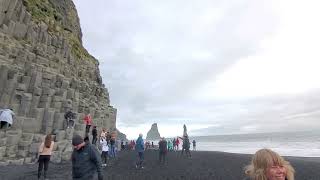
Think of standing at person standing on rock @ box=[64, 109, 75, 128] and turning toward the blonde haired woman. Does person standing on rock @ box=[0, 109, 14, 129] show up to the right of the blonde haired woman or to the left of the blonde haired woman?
right

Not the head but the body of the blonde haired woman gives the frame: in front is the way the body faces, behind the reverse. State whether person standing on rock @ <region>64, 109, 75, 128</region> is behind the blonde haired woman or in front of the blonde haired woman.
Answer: behind

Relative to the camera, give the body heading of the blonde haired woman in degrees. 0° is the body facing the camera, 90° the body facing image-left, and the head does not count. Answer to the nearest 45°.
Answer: approximately 315°
